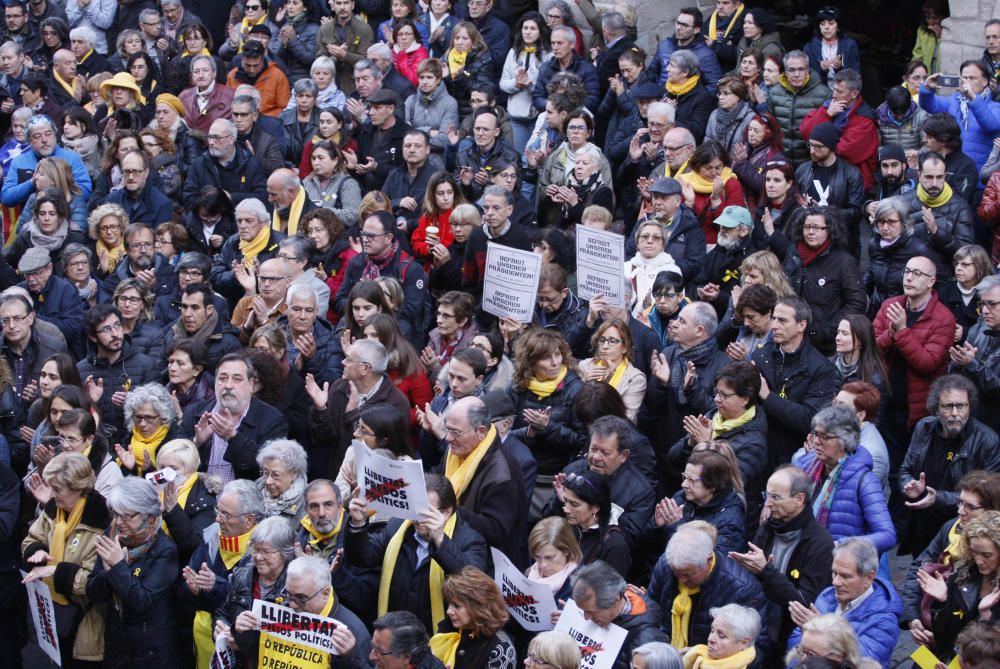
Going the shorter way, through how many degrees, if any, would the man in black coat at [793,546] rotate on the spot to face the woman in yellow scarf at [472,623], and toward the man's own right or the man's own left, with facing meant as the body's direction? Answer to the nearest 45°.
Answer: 0° — they already face them

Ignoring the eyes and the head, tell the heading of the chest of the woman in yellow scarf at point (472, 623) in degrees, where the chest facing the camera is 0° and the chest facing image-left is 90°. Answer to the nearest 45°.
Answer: approximately 45°

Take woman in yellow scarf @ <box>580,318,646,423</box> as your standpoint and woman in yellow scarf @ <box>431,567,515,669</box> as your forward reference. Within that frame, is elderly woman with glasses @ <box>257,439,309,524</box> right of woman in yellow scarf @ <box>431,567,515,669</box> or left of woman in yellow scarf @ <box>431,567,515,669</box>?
right

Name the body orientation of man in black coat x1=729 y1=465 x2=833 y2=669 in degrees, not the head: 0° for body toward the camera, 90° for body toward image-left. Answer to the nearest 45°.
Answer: approximately 45°

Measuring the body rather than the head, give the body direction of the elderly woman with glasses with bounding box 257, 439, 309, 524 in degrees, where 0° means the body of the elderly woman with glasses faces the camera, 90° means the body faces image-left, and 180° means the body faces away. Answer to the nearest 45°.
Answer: approximately 45°

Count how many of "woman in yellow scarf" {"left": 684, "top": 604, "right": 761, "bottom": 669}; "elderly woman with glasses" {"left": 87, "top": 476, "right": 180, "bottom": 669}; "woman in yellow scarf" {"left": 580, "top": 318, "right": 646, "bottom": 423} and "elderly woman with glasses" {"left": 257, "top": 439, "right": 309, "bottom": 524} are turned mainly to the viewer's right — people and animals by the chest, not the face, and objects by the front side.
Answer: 0

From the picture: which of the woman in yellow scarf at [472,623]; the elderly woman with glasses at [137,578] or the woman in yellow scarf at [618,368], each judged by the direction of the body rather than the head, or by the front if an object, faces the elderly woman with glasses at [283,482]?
the woman in yellow scarf at [618,368]

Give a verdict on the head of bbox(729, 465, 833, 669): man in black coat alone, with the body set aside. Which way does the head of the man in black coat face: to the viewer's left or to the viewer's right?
to the viewer's left

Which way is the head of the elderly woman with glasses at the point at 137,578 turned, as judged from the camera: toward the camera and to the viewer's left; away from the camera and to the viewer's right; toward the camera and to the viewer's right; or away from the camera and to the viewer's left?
toward the camera and to the viewer's left

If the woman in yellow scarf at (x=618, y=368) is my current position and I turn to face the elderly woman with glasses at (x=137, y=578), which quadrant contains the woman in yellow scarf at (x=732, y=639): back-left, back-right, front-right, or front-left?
front-left

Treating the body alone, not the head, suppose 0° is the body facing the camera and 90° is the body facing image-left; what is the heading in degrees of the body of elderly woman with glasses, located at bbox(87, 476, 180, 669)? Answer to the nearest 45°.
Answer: approximately 45°

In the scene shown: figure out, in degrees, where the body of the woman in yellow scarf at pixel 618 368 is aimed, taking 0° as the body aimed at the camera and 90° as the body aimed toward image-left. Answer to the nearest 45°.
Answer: approximately 45°

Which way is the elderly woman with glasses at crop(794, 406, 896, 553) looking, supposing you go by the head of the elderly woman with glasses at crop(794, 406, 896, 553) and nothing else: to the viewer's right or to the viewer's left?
to the viewer's left

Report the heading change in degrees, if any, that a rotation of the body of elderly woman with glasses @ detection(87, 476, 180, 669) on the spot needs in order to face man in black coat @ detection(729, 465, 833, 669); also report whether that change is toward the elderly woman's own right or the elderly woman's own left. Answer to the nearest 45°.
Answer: approximately 135° to the elderly woman's own left

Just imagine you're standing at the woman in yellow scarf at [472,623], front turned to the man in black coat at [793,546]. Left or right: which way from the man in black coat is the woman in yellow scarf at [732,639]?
right
